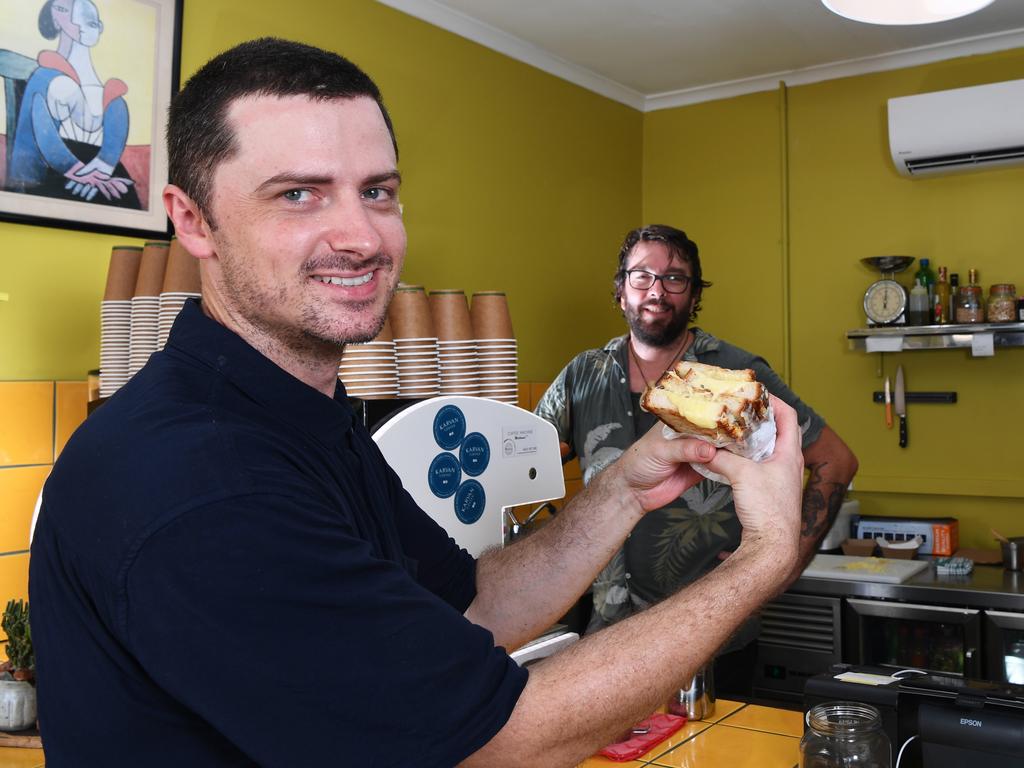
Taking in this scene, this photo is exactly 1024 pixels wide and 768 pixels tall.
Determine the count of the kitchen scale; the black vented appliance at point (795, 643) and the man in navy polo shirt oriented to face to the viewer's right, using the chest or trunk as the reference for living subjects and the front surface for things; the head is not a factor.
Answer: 1

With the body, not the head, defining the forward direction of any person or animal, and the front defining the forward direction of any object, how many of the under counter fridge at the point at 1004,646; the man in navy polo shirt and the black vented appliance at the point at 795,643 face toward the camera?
2

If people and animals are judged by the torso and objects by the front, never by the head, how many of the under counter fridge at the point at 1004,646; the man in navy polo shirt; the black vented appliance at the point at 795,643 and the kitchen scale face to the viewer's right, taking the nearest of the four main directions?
1

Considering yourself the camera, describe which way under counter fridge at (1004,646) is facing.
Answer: facing the viewer

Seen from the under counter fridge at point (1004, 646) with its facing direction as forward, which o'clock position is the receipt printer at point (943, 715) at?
The receipt printer is roughly at 12 o'clock from the under counter fridge.

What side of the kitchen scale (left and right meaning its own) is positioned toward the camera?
front

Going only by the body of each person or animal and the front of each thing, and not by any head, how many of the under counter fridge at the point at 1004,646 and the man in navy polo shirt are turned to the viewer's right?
1

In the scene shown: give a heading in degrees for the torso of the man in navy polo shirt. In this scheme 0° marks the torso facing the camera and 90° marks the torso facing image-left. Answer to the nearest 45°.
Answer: approximately 270°
